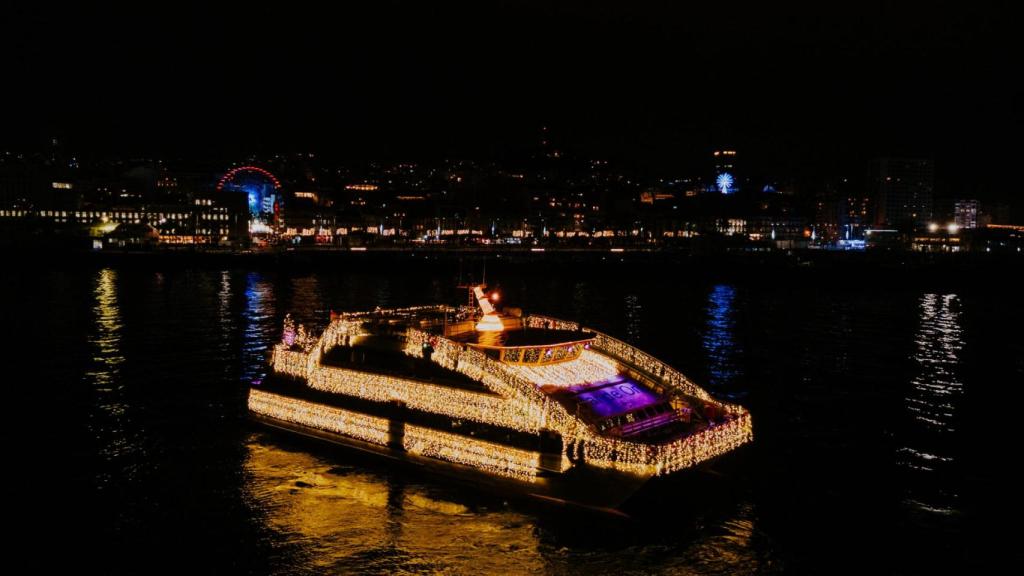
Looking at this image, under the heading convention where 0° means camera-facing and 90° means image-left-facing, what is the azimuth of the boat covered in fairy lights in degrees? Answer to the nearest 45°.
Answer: approximately 315°
